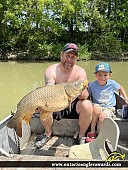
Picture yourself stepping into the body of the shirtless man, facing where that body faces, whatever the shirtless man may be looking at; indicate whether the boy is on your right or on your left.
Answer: on your left

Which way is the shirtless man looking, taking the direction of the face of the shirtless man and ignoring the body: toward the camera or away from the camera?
toward the camera

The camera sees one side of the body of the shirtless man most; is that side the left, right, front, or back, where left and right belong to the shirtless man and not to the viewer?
front

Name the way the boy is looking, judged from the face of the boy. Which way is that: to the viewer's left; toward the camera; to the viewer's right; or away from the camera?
toward the camera
